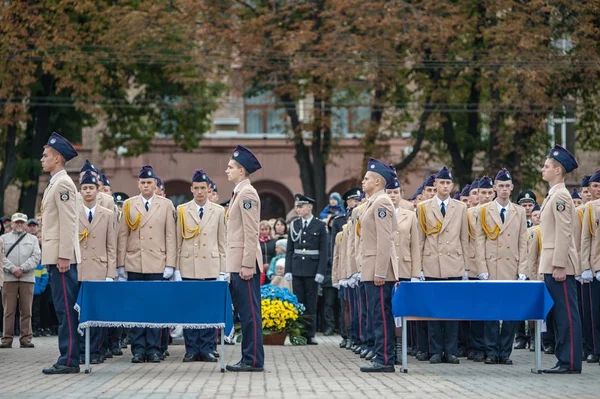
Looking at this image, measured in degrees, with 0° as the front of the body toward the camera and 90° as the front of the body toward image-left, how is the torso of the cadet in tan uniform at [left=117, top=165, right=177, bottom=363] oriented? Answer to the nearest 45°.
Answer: approximately 0°

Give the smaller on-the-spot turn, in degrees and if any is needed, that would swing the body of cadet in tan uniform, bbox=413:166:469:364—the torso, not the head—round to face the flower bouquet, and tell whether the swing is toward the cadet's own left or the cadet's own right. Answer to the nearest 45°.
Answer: approximately 135° to the cadet's own right

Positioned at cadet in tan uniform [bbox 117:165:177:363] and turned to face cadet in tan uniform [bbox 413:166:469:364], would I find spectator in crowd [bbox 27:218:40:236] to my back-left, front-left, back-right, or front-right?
back-left

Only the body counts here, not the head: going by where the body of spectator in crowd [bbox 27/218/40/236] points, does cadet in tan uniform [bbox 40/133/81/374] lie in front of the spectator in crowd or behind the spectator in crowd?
in front

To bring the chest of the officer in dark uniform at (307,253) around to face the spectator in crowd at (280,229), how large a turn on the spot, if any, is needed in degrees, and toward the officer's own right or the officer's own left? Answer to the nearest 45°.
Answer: approximately 180°

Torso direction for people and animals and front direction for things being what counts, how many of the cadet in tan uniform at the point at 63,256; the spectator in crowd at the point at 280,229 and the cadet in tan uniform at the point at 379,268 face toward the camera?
1

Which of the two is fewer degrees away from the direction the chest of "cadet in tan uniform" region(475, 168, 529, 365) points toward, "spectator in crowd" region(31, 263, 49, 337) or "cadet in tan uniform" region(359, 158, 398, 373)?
the cadet in tan uniform

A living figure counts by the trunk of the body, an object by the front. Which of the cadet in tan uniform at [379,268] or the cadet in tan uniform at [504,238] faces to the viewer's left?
the cadet in tan uniform at [379,268]
